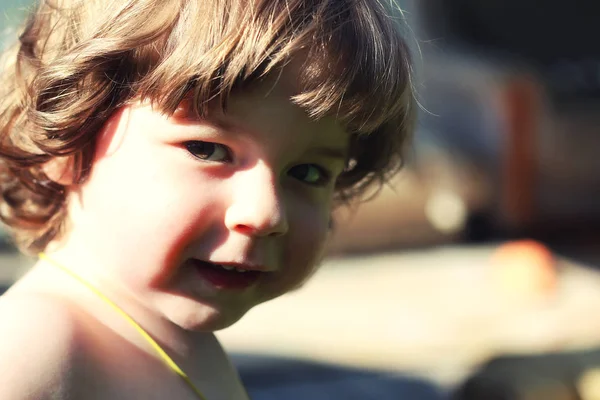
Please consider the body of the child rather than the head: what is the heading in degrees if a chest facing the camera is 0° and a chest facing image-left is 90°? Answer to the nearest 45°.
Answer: approximately 315°

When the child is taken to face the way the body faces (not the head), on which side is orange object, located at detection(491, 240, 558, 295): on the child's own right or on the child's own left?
on the child's own left
